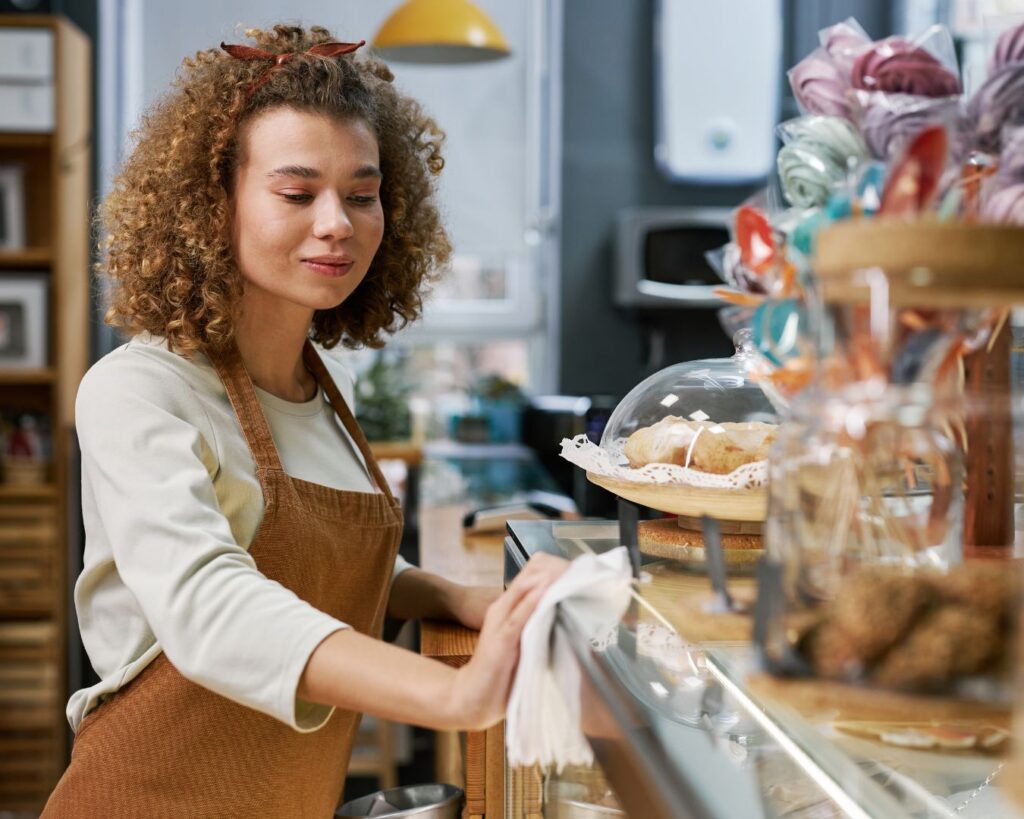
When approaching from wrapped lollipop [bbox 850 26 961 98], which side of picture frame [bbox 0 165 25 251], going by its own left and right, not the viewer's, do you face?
front

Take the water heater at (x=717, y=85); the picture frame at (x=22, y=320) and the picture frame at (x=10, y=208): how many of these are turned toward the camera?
3

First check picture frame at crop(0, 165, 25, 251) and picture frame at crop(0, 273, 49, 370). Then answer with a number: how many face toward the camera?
2

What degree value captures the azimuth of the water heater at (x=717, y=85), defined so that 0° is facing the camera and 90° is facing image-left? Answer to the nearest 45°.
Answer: approximately 0°

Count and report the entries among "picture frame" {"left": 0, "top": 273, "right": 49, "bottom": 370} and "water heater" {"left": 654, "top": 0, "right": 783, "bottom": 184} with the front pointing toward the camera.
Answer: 2

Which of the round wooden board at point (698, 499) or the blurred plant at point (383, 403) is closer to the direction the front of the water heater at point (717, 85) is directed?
the round wooden board

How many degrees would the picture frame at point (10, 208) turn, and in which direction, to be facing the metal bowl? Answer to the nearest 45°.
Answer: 0° — it already faces it

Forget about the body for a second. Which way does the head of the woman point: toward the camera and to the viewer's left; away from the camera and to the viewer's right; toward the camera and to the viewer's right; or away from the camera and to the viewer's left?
toward the camera and to the viewer's right

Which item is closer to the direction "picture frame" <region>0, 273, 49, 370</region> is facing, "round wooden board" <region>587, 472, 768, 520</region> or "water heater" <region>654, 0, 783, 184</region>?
the round wooden board
